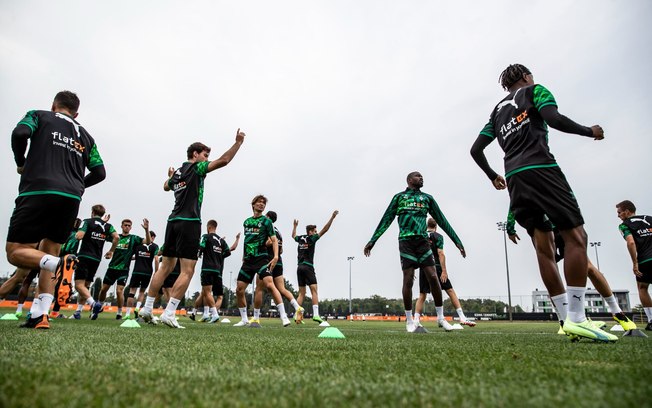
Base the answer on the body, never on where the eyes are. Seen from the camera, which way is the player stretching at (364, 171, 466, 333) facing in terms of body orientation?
toward the camera

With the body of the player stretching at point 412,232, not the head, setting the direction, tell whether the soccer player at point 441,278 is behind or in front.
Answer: behind

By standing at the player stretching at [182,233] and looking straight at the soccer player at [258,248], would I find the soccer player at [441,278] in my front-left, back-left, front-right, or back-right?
front-right

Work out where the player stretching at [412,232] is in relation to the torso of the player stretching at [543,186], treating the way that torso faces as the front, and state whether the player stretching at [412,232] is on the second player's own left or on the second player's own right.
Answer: on the second player's own left

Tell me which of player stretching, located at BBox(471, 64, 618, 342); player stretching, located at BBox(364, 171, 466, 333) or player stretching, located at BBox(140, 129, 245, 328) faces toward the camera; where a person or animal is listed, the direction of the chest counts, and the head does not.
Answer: player stretching, located at BBox(364, 171, 466, 333)
